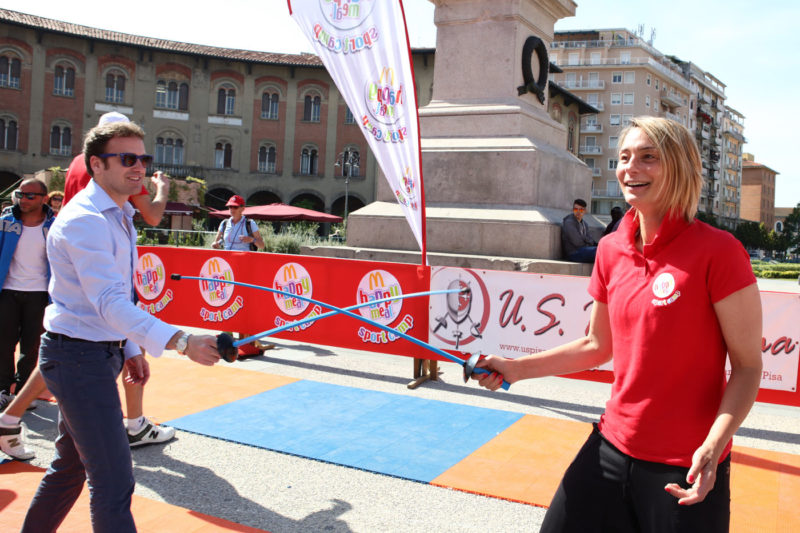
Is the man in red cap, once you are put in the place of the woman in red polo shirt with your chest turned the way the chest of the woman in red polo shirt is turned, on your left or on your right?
on your right

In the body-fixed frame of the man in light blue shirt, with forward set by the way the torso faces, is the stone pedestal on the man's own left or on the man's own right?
on the man's own left

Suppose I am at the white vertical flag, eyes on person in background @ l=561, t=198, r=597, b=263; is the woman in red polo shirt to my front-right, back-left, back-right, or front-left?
back-right

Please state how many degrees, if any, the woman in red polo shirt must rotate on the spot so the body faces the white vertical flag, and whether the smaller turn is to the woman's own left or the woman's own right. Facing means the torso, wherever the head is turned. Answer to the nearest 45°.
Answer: approximately 90° to the woman's own right

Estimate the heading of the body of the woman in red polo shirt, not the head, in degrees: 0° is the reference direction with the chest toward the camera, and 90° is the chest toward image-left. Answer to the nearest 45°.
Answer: approximately 45°

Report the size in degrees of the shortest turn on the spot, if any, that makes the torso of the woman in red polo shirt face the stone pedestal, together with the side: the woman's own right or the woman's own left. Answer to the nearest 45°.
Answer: approximately 135° to the woman's own right

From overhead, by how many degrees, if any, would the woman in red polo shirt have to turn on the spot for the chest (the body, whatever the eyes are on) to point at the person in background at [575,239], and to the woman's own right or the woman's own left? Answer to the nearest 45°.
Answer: approximately 135° to the woman's own right

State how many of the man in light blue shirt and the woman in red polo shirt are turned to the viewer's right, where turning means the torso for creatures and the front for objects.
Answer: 1

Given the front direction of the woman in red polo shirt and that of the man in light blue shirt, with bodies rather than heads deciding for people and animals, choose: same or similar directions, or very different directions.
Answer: very different directions

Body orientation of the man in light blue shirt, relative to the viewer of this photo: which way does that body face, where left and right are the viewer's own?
facing to the right of the viewer

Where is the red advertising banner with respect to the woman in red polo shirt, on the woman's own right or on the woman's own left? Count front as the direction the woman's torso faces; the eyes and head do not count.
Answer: on the woman's own right
